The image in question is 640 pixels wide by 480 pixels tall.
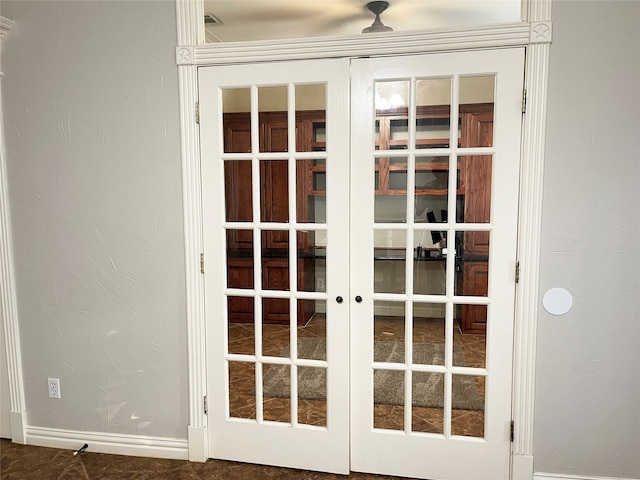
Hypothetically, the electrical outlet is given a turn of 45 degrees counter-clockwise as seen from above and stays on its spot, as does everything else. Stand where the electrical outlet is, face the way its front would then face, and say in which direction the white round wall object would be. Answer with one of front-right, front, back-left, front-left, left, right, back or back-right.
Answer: front

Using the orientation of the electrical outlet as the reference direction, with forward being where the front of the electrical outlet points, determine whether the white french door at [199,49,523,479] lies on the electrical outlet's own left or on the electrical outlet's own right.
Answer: on the electrical outlet's own left

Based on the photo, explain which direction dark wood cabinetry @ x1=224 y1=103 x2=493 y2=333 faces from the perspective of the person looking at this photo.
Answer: facing the viewer

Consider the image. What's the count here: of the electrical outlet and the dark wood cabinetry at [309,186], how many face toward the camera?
2

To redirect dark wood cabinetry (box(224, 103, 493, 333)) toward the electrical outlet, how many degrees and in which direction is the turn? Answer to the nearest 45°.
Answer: approximately 90° to its right

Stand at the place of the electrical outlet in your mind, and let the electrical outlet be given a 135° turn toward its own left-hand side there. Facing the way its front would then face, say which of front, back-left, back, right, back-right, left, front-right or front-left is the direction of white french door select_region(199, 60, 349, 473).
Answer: right
